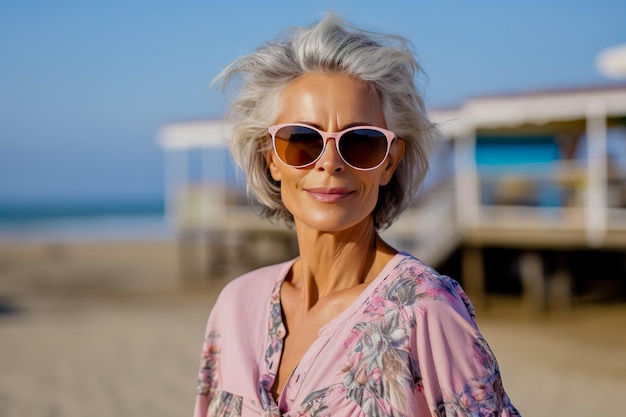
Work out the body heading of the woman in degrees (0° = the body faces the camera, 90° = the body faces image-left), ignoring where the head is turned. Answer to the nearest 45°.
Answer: approximately 45°
